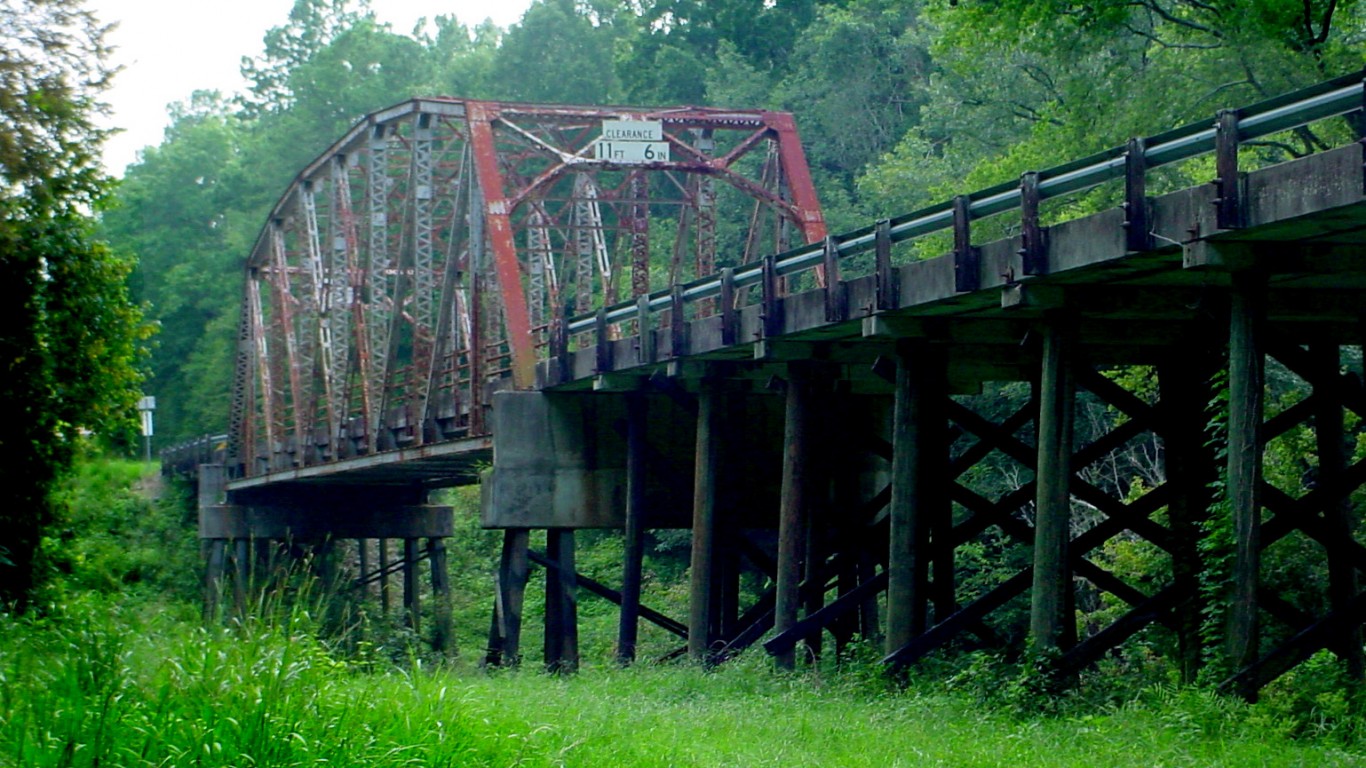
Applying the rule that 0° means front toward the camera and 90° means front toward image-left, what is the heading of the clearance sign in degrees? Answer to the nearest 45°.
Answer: approximately 0°

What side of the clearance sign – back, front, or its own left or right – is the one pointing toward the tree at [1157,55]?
left
